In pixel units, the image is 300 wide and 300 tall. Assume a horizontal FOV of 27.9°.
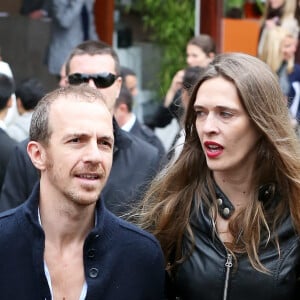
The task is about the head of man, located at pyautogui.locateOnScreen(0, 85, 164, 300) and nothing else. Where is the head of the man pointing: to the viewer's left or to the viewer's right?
to the viewer's right

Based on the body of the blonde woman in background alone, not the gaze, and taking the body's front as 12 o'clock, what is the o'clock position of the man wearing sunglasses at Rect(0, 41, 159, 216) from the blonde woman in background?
The man wearing sunglasses is roughly at 2 o'clock from the blonde woman in background.

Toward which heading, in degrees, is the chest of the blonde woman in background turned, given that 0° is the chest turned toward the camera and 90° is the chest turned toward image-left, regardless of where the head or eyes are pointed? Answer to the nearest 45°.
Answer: approximately 315°

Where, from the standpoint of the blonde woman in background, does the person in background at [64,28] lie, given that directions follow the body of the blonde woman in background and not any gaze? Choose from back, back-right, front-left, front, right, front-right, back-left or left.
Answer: back-right

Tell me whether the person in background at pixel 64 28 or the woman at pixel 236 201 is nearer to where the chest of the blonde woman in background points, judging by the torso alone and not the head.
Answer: the woman

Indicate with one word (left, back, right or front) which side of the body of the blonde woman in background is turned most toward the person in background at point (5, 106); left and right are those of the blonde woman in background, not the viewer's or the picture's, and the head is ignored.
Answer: right

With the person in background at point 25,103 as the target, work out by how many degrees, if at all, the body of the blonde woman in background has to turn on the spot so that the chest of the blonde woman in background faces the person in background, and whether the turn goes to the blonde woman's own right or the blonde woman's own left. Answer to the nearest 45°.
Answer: approximately 90° to the blonde woman's own right

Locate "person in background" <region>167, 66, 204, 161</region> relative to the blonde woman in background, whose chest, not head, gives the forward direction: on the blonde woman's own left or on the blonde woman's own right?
on the blonde woman's own right

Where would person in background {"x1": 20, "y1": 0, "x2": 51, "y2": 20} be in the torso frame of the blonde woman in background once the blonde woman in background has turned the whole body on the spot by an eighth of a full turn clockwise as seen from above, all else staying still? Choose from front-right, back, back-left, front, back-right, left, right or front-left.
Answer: right
